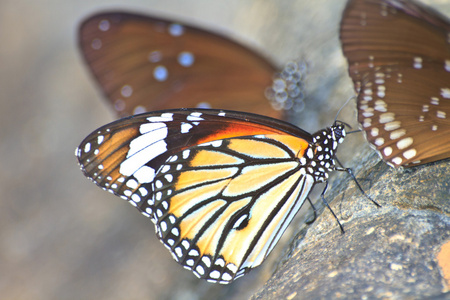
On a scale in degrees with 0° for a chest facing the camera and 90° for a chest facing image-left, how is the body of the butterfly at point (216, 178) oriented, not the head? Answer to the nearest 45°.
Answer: approximately 270°
